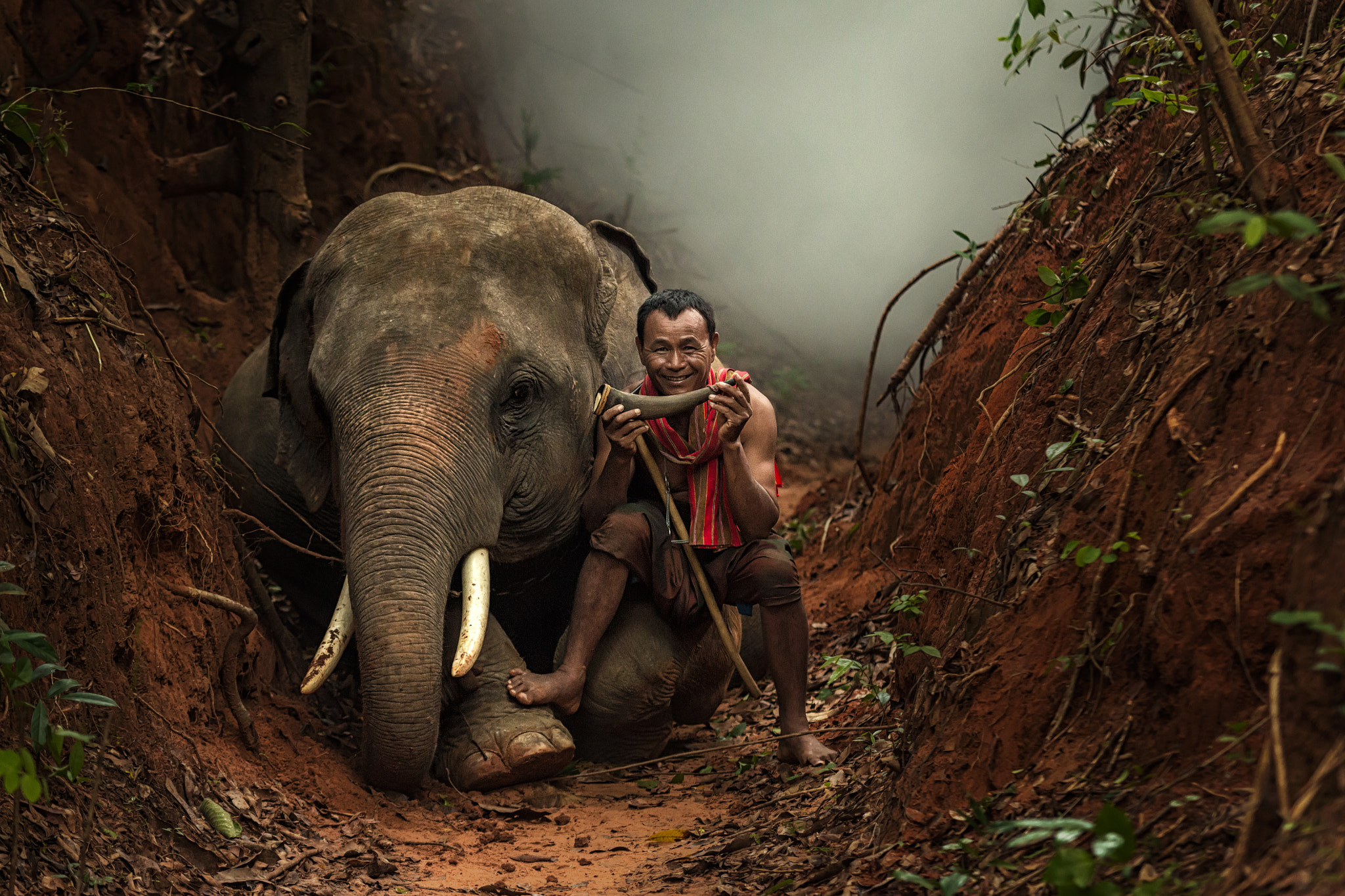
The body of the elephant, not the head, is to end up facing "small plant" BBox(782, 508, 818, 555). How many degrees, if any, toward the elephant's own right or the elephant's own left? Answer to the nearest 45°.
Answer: approximately 135° to the elephant's own left

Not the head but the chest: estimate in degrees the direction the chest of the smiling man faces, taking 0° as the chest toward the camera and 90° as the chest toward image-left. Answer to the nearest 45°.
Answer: approximately 0°

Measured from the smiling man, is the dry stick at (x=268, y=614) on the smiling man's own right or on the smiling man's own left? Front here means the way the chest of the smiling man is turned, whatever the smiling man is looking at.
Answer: on the smiling man's own right

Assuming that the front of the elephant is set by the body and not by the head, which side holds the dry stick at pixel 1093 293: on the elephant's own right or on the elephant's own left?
on the elephant's own left

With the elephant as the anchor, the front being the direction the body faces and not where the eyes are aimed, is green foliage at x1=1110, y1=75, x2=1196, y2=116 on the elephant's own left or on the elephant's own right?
on the elephant's own left

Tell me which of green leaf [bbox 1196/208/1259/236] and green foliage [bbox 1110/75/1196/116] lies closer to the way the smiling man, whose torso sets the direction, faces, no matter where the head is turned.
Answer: the green leaf

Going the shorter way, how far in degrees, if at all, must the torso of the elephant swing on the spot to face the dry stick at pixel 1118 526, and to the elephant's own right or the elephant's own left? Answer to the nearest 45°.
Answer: approximately 45° to the elephant's own left

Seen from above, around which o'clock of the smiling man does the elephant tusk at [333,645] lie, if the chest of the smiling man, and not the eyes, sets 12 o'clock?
The elephant tusk is roughly at 3 o'clock from the smiling man.
